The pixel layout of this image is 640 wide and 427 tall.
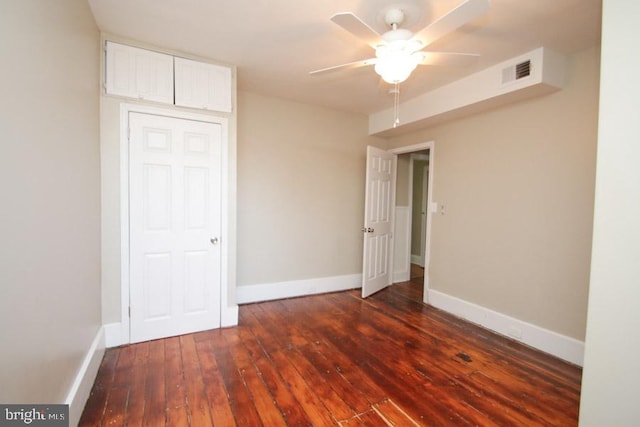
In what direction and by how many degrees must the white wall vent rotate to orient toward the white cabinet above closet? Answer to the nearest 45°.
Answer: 0° — it already faces it

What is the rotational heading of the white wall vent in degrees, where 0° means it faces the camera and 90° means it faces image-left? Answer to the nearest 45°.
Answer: approximately 45°

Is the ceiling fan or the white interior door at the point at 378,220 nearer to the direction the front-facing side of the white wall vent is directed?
the ceiling fan

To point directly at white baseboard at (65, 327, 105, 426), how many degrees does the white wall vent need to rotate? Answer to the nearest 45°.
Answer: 0° — it already faces it

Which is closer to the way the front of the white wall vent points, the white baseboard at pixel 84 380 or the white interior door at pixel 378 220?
the white baseboard

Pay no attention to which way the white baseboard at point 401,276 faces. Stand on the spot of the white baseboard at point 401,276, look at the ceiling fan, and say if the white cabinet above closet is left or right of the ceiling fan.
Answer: right

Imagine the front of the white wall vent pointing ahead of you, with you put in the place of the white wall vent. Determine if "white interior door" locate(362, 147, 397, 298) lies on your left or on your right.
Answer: on your right

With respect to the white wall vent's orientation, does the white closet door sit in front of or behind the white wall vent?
in front

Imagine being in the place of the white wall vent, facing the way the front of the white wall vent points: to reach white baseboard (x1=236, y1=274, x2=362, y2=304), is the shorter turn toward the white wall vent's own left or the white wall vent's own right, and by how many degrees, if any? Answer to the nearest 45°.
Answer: approximately 45° to the white wall vent's own right
